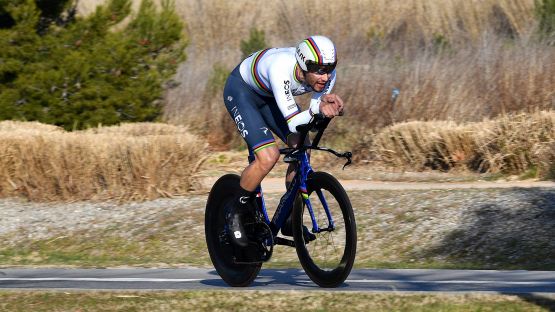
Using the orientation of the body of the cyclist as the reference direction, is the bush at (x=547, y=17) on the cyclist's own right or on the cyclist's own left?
on the cyclist's own left

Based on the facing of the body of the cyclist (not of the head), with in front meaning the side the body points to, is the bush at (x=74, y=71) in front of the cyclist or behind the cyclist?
behind

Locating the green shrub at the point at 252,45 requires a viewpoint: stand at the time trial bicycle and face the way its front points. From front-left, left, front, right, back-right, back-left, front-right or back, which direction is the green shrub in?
back-left

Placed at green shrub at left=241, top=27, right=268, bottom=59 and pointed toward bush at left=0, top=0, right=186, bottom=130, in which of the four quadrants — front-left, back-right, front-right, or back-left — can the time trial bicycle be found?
front-left

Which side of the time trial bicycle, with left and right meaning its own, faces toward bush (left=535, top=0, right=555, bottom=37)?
left

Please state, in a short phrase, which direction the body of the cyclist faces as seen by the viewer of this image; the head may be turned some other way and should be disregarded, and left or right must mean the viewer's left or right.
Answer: facing the viewer and to the right of the viewer

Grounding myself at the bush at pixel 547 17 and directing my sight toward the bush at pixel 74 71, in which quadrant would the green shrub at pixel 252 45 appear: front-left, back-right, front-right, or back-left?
front-right

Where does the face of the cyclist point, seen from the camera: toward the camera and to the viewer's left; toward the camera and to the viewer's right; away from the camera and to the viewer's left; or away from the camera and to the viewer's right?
toward the camera and to the viewer's right

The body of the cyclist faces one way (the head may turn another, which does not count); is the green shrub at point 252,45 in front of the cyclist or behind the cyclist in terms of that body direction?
behind

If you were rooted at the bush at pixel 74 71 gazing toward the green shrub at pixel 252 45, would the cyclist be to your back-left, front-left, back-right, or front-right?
back-right
